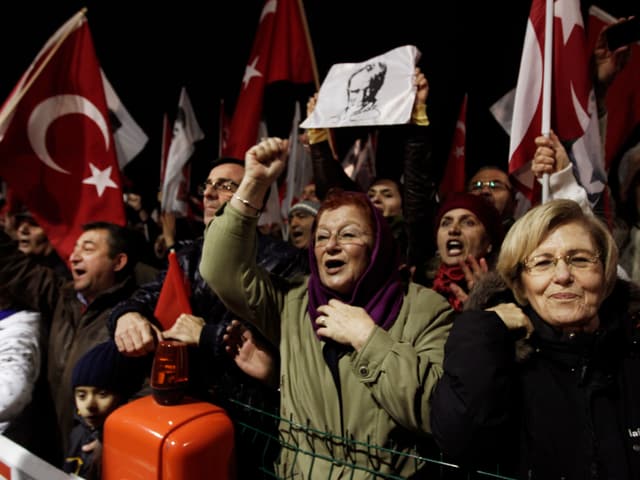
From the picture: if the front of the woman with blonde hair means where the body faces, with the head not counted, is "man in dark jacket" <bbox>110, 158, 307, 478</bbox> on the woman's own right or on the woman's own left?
on the woman's own right

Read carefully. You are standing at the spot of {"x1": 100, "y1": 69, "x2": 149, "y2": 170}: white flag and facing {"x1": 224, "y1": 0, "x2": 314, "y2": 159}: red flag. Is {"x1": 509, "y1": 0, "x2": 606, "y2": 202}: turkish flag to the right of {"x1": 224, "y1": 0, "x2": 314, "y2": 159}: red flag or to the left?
right

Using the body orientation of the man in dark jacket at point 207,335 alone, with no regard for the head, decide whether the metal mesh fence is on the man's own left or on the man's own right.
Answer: on the man's own left

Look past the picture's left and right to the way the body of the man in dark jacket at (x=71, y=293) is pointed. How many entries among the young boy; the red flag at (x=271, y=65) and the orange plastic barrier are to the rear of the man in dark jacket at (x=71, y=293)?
1

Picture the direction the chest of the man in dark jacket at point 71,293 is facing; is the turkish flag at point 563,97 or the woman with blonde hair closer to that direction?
the woman with blonde hair

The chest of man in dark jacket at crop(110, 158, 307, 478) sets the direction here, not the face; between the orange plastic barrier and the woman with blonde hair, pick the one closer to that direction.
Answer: the orange plastic barrier

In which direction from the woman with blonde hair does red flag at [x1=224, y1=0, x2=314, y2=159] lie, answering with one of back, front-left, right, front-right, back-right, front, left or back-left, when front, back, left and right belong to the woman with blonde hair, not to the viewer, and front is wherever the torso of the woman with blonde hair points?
back-right

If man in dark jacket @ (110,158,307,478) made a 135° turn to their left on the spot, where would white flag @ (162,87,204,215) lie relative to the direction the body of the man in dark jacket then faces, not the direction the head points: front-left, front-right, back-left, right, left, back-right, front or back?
left

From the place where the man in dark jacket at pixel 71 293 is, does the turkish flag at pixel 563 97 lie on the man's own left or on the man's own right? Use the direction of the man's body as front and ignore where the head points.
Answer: on the man's own left
